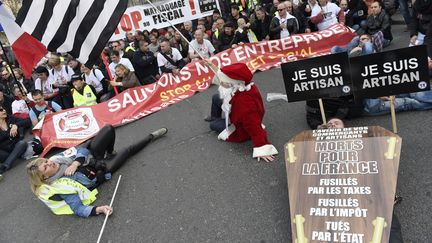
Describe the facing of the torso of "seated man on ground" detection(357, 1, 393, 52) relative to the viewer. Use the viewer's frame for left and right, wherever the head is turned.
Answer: facing the viewer and to the left of the viewer

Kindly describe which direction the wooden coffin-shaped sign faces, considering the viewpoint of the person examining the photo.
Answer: facing the viewer

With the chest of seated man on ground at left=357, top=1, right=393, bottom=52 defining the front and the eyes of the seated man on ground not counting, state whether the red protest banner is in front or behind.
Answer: in front

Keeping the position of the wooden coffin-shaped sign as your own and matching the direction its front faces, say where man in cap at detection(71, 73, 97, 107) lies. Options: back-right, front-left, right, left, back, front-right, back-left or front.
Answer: back-right

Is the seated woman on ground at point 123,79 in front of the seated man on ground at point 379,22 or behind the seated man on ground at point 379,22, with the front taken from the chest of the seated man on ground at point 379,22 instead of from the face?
in front

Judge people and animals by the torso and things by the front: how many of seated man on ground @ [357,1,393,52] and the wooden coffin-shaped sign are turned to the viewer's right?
0

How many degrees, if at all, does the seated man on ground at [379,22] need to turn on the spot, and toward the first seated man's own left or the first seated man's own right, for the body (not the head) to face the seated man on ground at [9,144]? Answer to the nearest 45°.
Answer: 0° — they already face them

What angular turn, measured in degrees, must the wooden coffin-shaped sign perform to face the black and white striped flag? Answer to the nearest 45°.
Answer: approximately 135° to its right

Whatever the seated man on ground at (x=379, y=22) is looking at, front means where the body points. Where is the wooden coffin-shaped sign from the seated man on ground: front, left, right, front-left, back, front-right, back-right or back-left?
front-left

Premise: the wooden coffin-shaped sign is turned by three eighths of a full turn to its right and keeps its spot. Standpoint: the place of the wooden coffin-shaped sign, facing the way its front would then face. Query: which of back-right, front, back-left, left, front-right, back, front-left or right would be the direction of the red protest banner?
front
